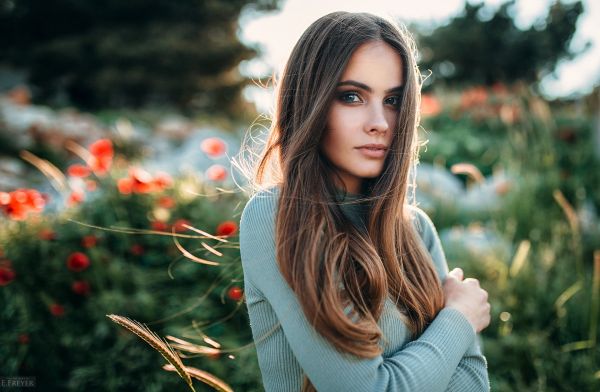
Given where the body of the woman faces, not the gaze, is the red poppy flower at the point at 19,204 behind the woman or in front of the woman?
behind

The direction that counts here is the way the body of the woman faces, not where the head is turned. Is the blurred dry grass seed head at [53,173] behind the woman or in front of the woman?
behind

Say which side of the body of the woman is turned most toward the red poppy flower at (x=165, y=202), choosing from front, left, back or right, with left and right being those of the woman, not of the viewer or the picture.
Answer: back

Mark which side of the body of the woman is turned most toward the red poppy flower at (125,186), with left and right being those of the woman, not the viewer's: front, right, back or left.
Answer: back

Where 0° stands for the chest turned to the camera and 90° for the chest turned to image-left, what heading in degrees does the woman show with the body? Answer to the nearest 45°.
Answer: approximately 315°

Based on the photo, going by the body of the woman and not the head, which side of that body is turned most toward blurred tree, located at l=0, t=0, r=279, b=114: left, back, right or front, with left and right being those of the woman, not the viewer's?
back
